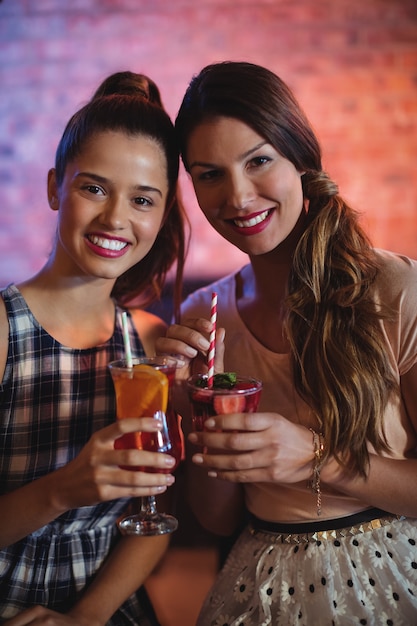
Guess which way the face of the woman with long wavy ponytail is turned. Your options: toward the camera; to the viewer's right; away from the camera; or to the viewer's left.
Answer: toward the camera

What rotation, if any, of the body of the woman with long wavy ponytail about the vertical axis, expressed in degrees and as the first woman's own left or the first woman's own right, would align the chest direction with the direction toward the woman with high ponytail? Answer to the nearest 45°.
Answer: approximately 45° to the first woman's own right

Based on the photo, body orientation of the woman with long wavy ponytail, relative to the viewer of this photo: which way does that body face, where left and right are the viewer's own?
facing the viewer and to the left of the viewer

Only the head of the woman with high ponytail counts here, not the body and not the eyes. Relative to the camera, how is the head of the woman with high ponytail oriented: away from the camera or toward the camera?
toward the camera
